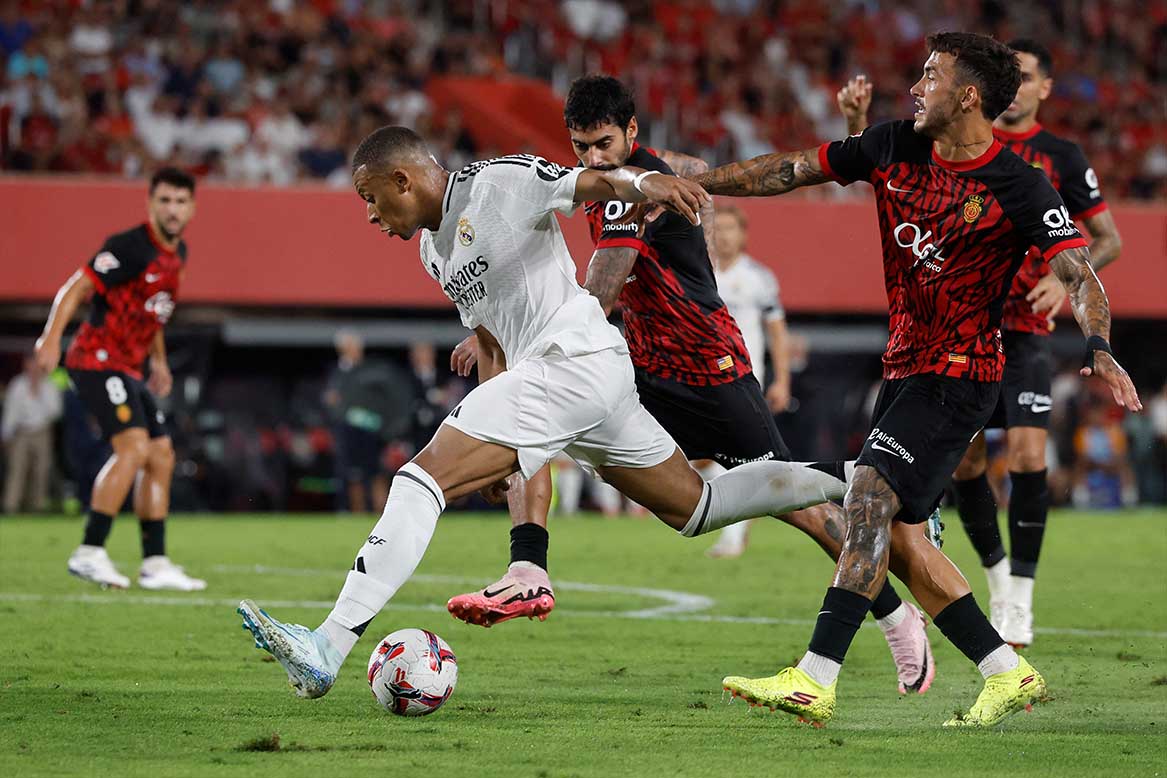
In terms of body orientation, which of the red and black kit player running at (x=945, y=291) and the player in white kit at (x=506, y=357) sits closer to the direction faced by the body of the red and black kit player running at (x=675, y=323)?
the player in white kit

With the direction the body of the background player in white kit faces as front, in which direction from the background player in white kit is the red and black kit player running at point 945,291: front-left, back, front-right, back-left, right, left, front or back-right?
front-left

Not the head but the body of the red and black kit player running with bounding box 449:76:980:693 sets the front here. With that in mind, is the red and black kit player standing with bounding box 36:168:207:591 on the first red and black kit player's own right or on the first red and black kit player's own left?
on the first red and black kit player's own right

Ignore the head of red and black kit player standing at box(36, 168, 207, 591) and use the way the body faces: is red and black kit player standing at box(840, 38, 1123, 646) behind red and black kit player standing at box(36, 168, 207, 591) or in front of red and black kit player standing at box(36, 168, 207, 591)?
in front

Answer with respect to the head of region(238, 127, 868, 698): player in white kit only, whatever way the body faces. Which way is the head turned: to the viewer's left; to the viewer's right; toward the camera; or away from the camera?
to the viewer's left

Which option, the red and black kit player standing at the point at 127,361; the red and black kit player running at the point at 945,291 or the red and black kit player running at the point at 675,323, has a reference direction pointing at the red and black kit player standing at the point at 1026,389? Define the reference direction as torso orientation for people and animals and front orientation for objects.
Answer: the red and black kit player standing at the point at 127,361

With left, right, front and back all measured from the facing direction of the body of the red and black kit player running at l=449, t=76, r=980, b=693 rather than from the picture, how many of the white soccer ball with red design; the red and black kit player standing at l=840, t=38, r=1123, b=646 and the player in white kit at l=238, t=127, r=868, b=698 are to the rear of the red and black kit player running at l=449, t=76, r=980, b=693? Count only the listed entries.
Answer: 1

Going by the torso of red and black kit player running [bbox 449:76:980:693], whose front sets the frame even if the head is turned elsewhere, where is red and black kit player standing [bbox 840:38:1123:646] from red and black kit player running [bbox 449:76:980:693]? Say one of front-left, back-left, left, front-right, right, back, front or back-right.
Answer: back

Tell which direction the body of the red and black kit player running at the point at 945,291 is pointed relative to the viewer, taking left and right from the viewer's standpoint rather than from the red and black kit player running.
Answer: facing the viewer and to the left of the viewer

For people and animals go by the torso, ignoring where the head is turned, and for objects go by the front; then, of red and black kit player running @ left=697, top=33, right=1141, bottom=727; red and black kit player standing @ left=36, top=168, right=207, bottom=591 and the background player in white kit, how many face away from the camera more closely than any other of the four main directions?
0

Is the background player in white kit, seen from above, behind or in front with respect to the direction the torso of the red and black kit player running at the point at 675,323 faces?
behind

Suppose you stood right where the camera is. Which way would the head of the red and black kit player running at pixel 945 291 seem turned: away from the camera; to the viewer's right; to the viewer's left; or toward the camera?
to the viewer's left

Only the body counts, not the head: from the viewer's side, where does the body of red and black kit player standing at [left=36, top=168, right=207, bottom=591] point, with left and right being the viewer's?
facing the viewer and to the right of the viewer

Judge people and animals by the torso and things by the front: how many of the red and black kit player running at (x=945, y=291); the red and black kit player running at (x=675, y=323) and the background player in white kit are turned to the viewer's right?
0
